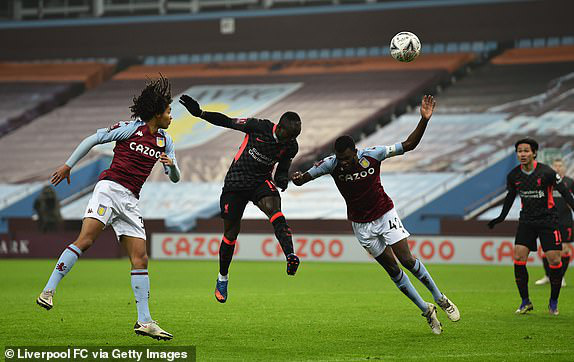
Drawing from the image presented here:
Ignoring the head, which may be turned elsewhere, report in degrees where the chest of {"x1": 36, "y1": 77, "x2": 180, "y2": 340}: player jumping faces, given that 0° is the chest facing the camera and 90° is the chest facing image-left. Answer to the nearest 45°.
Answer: approximately 315°

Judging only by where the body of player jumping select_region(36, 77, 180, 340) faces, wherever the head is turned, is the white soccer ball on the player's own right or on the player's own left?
on the player's own left

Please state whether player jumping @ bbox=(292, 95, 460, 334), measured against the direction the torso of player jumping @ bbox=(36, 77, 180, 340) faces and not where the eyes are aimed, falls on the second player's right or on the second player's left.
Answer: on the second player's left

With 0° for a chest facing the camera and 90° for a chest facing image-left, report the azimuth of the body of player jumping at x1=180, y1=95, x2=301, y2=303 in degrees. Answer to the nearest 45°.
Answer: approximately 315°

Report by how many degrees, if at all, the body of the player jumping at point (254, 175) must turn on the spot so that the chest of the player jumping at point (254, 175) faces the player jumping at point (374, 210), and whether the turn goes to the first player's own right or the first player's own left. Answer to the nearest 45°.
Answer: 0° — they already face them

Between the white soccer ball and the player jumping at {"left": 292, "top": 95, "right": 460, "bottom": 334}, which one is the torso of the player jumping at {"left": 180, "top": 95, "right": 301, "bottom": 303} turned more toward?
the player jumping

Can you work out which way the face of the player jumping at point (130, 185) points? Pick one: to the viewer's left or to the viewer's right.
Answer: to the viewer's right

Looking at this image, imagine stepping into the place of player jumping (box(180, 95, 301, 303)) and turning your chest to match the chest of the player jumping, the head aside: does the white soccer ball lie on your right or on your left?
on your left

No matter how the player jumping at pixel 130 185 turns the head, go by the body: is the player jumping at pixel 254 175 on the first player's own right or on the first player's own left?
on the first player's own left
